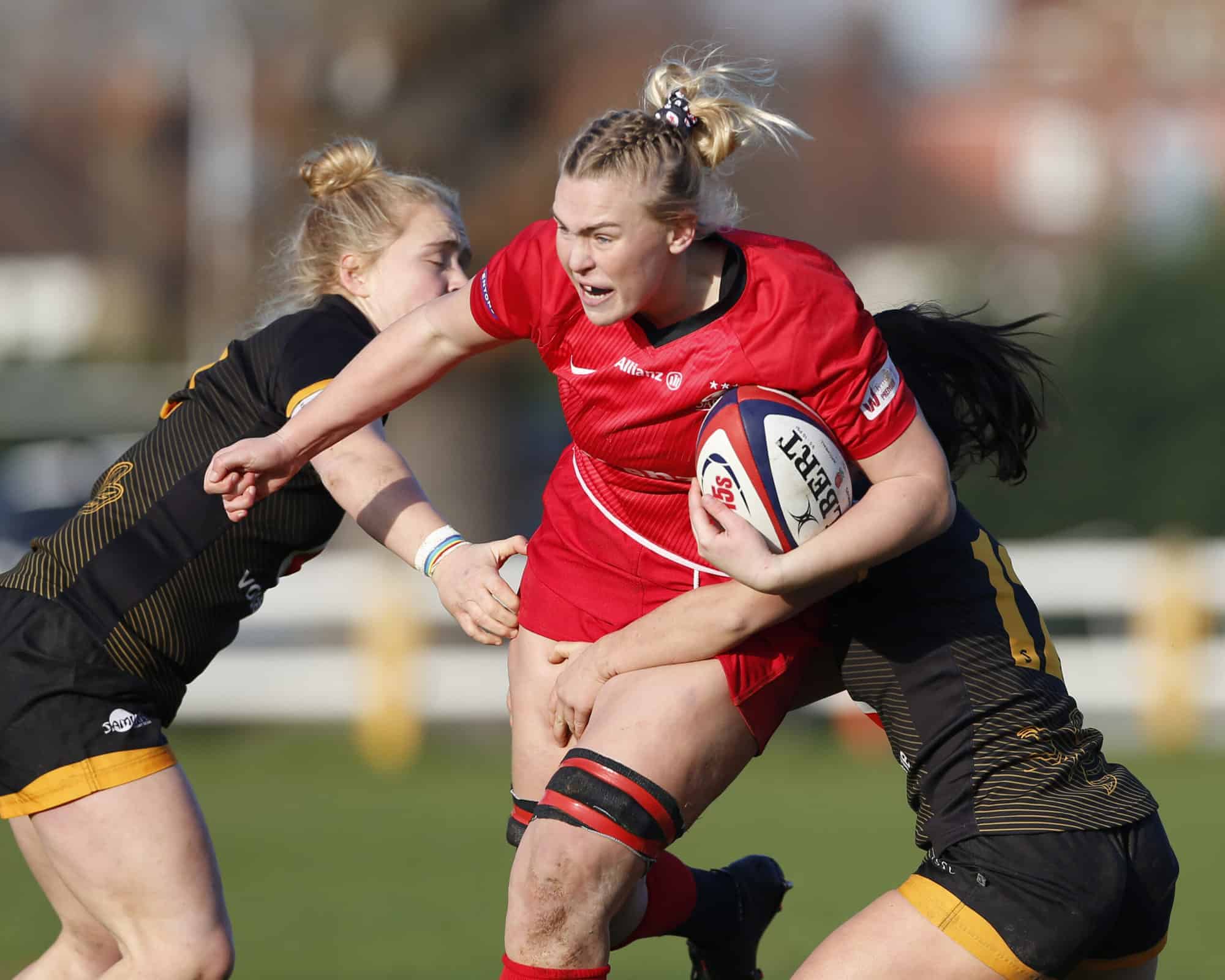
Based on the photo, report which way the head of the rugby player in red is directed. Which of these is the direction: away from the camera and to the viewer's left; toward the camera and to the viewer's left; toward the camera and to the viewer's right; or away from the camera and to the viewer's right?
toward the camera and to the viewer's left

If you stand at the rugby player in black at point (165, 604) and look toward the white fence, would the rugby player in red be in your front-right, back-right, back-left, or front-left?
back-right

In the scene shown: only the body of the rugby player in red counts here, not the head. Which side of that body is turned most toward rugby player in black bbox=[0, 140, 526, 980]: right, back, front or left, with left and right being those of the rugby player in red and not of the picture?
right

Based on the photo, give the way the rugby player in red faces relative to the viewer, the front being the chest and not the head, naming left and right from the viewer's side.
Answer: facing the viewer and to the left of the viewer

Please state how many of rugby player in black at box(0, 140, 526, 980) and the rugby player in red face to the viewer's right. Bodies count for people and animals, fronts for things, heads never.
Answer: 1

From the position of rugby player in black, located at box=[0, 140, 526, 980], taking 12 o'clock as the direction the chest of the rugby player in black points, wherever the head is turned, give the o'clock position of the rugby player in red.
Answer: The rugby player in red is roughly at 1 o'clock from the rugby player in black.

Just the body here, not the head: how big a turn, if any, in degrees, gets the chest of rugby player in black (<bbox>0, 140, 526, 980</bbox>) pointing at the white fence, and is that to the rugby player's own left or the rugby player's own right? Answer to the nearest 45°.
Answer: approximately 90° to the rugby player's own left

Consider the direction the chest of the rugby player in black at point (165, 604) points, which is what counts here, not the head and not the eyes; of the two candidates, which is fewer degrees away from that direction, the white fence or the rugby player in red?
the rugby player in red

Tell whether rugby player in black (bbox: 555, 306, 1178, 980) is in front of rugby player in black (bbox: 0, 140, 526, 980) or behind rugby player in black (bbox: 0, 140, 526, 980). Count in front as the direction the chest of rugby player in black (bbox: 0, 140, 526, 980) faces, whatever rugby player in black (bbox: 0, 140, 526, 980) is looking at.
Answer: in front

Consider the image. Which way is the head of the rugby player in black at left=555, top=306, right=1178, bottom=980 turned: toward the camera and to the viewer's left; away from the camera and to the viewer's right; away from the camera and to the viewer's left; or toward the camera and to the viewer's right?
away from the camera and to the viewer's left

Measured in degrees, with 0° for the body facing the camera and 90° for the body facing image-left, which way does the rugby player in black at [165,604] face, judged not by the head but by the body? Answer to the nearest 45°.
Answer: approximately 270°

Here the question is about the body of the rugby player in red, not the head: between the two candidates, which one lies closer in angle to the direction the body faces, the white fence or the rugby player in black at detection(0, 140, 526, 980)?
the rugby player in black
